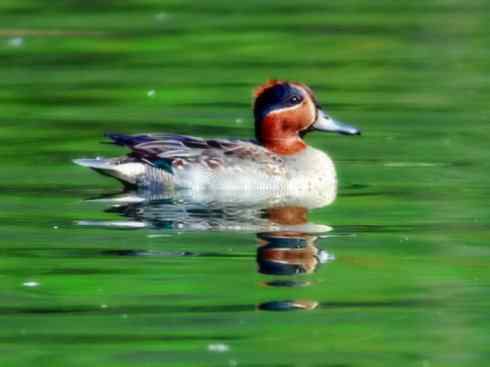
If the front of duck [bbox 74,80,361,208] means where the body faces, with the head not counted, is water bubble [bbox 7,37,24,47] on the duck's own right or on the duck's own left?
on the duck's own left

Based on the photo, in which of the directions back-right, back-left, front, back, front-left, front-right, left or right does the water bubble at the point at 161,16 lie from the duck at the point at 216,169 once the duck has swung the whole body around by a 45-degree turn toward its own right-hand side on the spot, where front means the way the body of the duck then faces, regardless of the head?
back-left

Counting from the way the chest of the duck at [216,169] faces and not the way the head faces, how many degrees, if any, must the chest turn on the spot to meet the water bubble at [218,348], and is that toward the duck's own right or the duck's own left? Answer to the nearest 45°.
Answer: approximately 90° to the duck's own right

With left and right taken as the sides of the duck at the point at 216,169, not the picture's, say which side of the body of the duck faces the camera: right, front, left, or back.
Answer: right
